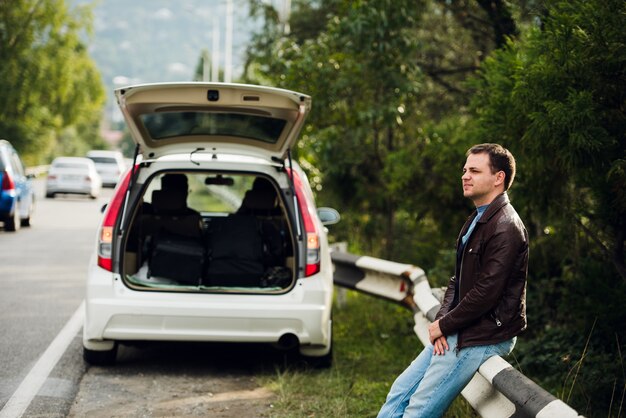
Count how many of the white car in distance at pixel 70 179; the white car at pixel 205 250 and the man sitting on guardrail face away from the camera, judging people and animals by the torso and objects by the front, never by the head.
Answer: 2

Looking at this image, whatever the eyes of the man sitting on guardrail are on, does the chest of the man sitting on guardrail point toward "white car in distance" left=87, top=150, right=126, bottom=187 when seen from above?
no

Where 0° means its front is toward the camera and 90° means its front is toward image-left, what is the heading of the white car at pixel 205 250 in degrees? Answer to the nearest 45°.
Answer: approximately 180°

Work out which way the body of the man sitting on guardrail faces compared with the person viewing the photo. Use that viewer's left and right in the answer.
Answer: facing the viewer and to the left of the viewer

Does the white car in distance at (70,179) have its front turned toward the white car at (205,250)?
no

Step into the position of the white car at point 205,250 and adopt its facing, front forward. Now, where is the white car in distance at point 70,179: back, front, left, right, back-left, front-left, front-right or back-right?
front

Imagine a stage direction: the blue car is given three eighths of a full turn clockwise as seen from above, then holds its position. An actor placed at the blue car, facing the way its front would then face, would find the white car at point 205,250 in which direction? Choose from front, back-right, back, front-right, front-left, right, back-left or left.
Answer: front

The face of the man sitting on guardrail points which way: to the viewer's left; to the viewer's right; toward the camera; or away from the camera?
to the viewer's left

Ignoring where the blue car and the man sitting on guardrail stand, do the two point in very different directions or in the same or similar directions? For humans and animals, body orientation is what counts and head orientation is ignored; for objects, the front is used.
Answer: very different directions

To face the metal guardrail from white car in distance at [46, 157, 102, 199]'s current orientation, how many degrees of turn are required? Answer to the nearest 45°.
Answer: approximately 180°

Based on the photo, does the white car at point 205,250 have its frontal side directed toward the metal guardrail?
no

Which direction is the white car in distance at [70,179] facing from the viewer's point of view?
away from the camera

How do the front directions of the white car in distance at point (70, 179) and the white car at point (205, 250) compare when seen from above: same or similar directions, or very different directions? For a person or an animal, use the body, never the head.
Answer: same or similar directions

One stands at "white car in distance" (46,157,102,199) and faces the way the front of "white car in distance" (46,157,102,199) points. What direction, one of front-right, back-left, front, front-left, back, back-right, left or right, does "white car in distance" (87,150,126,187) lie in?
front

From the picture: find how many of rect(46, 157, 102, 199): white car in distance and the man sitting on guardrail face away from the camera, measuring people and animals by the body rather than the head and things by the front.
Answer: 1

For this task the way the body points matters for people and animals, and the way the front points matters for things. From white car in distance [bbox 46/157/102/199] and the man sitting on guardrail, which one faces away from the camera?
the white car in distance
